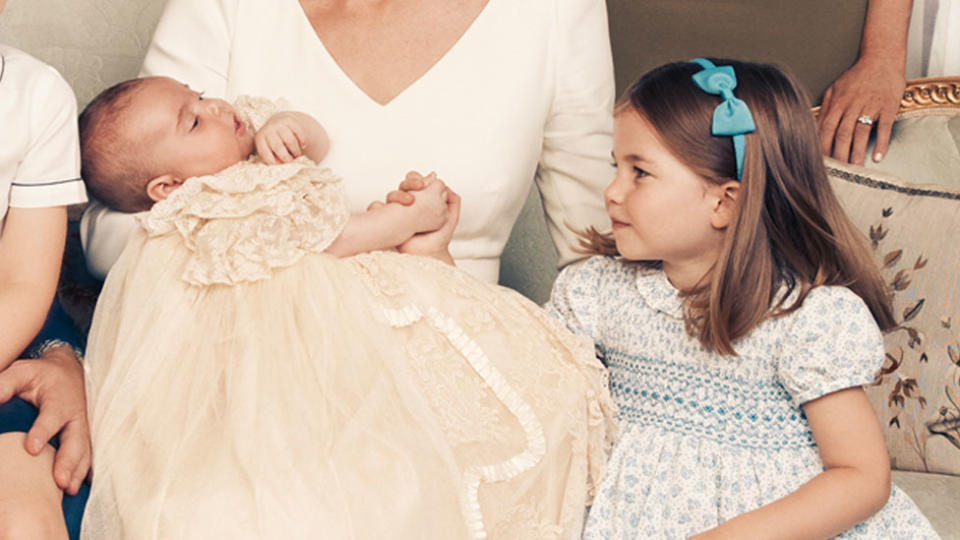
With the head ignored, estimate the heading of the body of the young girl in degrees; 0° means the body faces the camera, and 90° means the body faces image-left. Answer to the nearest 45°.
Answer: approximately 45°

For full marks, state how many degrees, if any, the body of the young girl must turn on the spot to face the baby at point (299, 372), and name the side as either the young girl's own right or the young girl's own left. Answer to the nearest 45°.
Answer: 0° — they already face them
